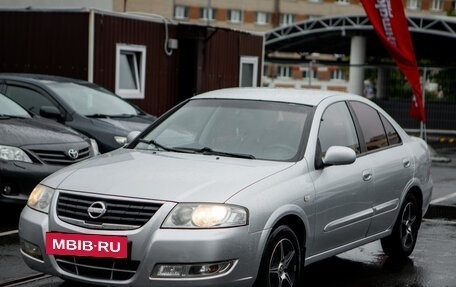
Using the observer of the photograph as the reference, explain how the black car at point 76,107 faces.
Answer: facing the viewer and to the right of the viewer

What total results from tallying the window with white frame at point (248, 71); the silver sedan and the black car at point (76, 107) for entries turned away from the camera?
0

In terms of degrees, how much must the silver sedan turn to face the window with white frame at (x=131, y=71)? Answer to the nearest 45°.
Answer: approximately 135° to its right

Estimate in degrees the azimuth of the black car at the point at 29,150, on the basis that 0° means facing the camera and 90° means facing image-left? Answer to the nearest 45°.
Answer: approximately 315°

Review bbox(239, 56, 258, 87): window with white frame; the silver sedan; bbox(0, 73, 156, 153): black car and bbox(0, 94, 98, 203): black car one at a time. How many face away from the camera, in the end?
0

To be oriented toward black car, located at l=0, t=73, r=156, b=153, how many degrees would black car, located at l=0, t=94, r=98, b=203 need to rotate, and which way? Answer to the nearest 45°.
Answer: approximately 135° to its left

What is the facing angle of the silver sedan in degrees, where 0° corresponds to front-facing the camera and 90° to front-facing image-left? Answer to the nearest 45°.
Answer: approximately 45°

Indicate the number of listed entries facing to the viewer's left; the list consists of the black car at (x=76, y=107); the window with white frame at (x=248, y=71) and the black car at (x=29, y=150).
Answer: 0

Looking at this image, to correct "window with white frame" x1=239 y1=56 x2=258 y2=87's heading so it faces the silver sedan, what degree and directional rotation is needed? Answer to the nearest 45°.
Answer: approximately 45° to its right

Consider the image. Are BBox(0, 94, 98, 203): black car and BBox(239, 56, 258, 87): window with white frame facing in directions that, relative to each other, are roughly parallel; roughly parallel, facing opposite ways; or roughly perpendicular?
roughly parallel

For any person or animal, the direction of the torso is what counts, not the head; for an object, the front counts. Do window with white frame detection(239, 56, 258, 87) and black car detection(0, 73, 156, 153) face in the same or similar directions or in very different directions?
same or similar directions

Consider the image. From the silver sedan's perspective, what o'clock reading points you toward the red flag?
The red flag is roughly at 5 o'clock from the silver sedan.

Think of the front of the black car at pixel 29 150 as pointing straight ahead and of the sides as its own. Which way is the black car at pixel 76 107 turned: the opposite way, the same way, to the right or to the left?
the same way

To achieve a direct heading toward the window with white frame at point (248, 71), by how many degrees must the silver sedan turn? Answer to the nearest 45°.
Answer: approximately 135° to its right

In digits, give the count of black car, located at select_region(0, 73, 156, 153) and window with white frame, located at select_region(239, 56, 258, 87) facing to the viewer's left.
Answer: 0

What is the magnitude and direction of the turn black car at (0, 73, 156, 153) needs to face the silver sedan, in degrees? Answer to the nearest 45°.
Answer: approximately 45° to its right

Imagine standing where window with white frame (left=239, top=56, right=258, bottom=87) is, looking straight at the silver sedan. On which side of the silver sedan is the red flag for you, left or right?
left
